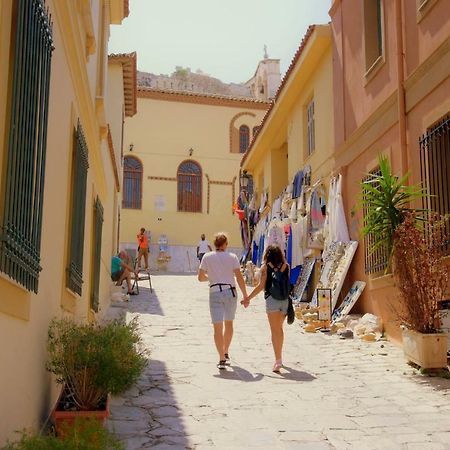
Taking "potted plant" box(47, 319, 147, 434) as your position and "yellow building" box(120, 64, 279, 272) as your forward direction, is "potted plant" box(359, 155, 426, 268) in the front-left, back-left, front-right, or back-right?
front-right

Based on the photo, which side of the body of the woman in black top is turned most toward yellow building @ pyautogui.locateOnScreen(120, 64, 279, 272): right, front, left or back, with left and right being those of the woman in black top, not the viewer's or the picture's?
front

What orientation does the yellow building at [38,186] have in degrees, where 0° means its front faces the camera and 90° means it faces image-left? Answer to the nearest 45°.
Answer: approximately 270°

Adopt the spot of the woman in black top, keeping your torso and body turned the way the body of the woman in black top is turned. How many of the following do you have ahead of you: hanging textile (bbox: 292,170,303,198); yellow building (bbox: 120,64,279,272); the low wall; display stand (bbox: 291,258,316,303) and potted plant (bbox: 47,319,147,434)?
4

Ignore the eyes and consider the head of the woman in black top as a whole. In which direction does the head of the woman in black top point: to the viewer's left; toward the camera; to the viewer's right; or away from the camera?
away from the camera

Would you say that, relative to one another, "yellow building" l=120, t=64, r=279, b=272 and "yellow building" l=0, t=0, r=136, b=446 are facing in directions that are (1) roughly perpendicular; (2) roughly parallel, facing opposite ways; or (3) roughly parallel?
roughly perpendicular

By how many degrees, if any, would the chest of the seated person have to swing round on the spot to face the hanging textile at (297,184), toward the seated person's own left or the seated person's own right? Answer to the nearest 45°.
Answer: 0° — they already face it

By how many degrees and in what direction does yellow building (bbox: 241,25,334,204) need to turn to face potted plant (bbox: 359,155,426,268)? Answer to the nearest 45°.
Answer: approximately 90° to its left

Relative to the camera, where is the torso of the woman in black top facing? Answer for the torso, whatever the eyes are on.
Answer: away from the camera

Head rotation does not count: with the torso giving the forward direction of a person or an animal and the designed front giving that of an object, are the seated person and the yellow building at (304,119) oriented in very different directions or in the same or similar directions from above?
very different directions

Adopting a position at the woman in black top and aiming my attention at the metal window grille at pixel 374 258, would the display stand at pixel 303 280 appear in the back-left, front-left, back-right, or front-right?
front-left

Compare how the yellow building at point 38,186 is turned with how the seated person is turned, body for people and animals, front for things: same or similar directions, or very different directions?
same or similar directions

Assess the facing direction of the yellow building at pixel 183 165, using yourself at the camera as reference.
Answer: facing the viewer

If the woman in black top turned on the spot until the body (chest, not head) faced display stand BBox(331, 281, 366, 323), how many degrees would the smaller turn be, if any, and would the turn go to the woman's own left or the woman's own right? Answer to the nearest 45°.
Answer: approximately 45° to the woman's own right

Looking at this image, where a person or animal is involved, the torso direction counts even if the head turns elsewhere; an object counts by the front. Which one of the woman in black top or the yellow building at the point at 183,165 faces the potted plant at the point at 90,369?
the yellow building

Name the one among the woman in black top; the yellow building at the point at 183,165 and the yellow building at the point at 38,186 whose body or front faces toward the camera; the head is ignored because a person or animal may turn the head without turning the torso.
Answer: the yellow building at the point at 183,165

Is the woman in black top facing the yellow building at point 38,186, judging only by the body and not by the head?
no
